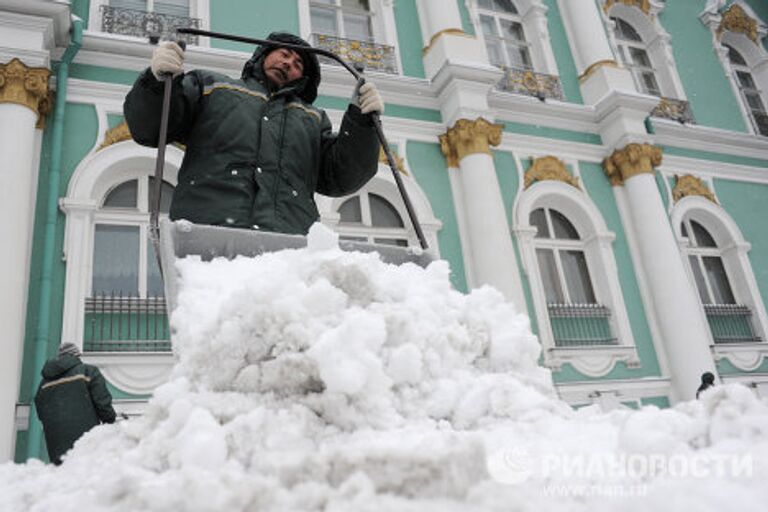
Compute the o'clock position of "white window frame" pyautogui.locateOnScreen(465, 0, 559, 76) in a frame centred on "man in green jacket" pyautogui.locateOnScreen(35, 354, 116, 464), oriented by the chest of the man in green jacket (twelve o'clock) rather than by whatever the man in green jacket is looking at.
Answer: The white window frame is roughly at 1 o'clock from the man in green jacket.

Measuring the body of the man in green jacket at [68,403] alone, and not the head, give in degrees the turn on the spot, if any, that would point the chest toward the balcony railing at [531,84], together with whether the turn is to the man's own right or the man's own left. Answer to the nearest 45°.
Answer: approximately 45° to the man's own right

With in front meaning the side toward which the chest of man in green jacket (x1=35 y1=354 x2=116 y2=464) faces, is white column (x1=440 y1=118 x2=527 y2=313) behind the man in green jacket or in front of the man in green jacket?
in front

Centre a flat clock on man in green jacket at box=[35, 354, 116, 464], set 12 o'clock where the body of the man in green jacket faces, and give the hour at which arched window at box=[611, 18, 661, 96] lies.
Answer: The arched window is roughly at 1 o'clock from the man in green jacket.

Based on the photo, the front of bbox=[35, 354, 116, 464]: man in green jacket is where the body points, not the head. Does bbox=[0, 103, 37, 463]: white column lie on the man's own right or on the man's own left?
on the man's own left

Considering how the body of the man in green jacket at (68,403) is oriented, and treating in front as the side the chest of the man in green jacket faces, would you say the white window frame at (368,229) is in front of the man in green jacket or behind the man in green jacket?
in front

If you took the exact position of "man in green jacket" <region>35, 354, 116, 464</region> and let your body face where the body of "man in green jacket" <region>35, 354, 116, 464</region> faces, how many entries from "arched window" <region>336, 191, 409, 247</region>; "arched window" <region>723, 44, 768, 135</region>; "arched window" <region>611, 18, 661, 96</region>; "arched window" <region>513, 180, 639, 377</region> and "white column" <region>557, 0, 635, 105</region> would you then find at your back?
0

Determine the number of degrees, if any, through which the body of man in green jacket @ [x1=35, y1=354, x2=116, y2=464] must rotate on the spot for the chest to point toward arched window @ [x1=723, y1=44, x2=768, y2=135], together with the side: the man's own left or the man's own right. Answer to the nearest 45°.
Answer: approximately 45° to the man's own right

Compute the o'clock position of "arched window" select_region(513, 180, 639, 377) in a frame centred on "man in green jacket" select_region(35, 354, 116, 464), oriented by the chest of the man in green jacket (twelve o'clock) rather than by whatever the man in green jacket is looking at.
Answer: The arched window is roughly at 1 o'clock from the man in green jacket.

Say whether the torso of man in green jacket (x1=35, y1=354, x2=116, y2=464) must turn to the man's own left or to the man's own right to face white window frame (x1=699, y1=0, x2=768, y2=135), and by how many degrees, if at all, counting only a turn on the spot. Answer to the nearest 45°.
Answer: approximately 45° to the man's own right

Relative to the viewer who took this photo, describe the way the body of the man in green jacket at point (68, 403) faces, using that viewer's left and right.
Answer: facing away from the viewer and to the right of the viewer

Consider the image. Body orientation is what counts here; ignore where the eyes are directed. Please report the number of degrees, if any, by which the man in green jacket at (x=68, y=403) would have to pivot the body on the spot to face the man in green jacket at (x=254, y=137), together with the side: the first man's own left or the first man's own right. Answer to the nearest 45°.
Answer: approximately 135° to the first man's own right

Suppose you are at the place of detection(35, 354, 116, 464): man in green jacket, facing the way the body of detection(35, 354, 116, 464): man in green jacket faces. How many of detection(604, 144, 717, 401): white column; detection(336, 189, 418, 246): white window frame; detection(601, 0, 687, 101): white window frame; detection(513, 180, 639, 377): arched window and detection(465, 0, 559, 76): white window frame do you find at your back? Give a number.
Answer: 0
